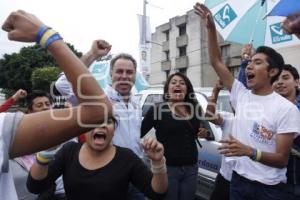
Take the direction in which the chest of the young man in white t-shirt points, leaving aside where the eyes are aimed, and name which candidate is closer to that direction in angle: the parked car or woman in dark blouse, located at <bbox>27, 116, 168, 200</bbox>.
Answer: the woman in dark blouse

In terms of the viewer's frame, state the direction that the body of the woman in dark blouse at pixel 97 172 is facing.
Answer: toward the camera

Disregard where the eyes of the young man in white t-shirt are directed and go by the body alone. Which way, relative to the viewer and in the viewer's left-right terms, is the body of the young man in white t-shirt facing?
facing the viewer and to the left of the viewer

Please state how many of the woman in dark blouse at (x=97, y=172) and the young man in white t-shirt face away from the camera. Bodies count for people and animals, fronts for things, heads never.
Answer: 0

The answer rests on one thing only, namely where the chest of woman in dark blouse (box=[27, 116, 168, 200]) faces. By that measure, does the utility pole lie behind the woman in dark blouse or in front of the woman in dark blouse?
behind
